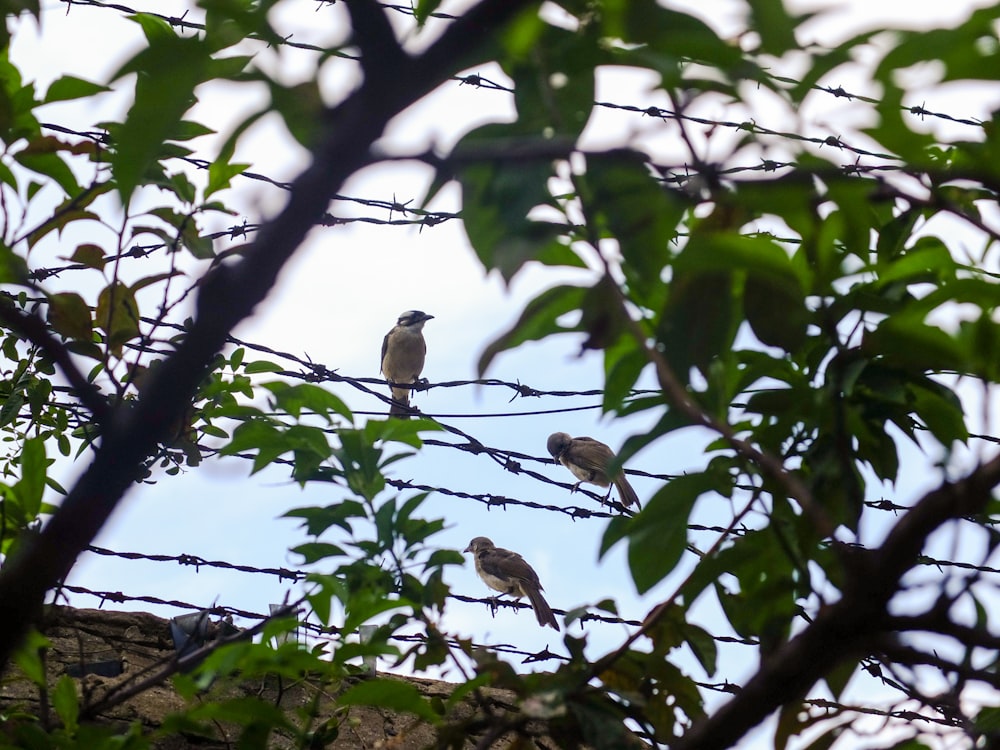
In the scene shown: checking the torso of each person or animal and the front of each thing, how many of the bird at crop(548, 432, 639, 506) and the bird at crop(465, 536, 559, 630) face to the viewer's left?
2

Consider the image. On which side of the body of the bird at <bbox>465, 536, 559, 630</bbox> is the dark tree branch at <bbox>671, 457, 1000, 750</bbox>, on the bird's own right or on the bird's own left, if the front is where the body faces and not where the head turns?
on the bird's own left

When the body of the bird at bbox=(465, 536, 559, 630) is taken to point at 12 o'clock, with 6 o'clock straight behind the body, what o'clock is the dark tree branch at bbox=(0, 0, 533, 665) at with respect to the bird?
The dark tree branch is roughly at 9 o'clock from the bird.

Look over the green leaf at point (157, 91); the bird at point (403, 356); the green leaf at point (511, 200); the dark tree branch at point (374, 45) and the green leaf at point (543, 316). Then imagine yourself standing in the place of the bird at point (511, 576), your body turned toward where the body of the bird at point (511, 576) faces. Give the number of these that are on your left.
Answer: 4

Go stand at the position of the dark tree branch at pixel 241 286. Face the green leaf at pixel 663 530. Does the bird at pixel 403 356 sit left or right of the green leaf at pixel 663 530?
left

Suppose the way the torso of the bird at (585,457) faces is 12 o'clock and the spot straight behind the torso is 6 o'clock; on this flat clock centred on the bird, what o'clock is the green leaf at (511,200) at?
The green leaf is roughly at 9 o'clock from the bird.

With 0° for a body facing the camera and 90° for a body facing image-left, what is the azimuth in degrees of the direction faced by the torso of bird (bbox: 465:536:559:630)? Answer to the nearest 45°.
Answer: approximately 90°

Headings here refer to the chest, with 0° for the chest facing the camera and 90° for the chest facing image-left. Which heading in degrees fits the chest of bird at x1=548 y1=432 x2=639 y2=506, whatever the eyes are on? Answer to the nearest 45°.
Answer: approximately 90°

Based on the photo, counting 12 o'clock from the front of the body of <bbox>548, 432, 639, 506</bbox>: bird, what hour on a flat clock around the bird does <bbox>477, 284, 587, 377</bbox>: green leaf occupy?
The green leaf is roughly at 9 o'clock from the bird.
